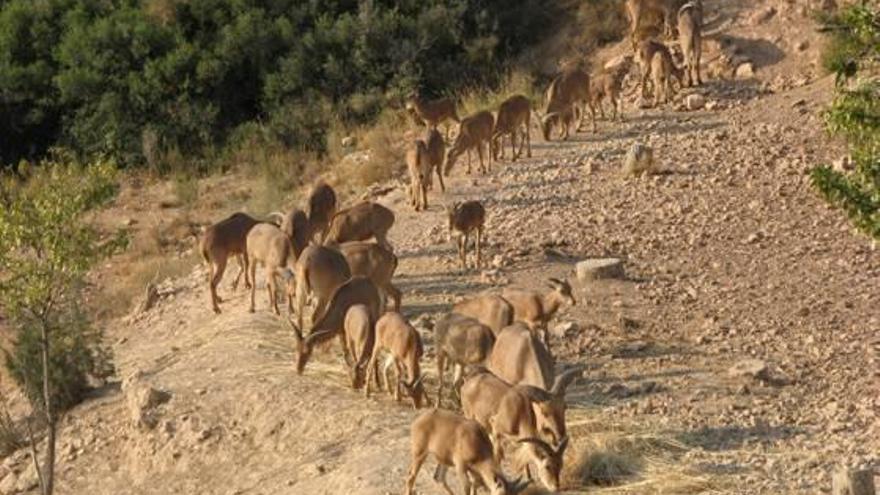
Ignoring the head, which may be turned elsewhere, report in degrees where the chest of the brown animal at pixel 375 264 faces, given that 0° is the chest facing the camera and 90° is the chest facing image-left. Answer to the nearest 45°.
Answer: approximately 90°

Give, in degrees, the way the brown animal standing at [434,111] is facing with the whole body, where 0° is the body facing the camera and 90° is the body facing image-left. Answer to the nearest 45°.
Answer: approximately 90°

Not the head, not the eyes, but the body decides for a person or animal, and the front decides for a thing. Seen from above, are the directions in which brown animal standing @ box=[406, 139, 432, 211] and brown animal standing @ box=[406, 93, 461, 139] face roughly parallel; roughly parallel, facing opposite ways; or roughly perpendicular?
roughly perpendicular

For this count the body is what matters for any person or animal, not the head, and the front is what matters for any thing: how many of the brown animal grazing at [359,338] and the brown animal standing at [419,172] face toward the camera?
2

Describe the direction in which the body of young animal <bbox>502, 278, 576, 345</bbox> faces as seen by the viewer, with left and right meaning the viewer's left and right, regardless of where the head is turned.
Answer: facing to the right of the viewer

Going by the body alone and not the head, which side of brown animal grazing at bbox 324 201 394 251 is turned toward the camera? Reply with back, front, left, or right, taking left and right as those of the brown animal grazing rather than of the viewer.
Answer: left

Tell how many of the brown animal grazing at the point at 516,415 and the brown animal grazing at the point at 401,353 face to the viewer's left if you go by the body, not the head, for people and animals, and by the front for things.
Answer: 0

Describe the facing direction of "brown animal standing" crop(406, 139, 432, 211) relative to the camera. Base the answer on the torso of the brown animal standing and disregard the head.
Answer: toward the camera

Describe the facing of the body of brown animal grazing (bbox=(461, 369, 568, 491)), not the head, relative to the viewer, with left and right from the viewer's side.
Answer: facing the viewer and to the right of the viewer

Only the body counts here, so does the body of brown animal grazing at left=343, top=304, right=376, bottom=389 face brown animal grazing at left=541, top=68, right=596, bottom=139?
no

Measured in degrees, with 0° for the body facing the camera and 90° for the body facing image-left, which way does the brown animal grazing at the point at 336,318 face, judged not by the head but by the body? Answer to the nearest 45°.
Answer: approximately 45°

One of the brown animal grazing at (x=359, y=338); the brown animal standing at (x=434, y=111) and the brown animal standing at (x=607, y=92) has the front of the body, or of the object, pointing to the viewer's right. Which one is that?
the brown animal standing at (x=607, y=92)

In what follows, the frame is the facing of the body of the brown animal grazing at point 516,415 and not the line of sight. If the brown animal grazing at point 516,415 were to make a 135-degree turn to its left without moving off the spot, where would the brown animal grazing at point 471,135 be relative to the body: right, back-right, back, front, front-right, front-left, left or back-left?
front
